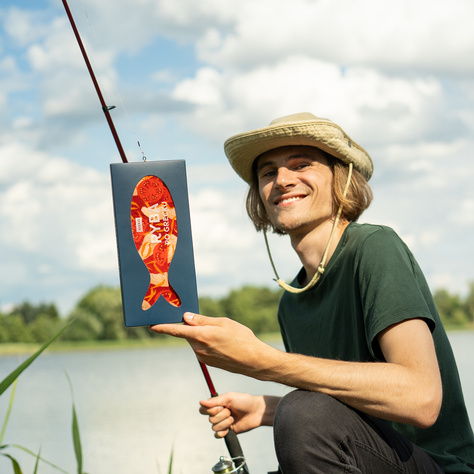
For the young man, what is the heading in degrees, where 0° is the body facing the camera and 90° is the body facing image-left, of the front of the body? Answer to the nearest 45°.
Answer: approximately 90°
